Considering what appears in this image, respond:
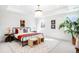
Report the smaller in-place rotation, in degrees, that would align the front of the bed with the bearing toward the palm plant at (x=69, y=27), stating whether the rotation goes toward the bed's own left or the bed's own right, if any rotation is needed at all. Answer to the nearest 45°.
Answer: approximately 45° to the bed's own left

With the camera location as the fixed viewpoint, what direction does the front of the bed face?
facing the viewer and to the right of the viewer
